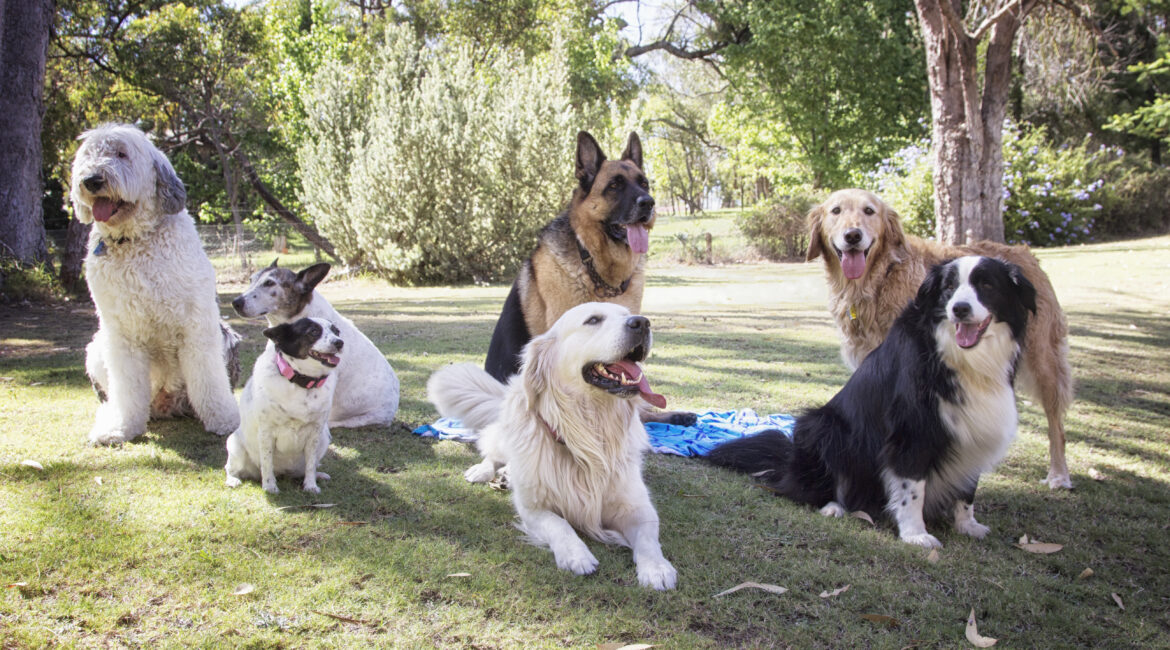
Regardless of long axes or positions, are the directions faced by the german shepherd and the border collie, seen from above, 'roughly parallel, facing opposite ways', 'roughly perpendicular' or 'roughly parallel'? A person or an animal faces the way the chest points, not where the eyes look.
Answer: roughly parallel

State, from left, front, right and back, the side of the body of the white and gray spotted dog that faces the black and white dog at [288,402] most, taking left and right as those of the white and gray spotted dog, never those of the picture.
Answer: left

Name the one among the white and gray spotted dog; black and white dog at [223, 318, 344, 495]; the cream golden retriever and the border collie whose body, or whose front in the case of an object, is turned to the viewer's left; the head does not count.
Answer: the white and gray spotted dog

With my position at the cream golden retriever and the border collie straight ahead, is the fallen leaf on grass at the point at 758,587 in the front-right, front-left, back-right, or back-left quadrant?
front-right

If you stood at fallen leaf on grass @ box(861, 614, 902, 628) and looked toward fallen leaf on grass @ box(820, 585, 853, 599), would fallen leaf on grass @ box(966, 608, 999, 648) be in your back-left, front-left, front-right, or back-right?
back-right

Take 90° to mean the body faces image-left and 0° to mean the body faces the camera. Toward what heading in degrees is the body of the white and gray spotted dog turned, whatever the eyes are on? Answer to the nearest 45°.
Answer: approximately 90°

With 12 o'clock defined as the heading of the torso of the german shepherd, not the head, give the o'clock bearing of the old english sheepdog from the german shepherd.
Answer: The old english sheepdog is roughly at 4 o'clock from the german shepherd.

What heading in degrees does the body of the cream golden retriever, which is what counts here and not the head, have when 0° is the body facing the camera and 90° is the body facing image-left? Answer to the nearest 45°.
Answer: approximately 315°

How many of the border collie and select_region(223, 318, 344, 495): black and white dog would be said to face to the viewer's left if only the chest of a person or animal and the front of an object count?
0

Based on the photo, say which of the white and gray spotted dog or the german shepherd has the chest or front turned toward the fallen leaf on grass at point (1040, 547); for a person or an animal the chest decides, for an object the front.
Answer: the german shepherd

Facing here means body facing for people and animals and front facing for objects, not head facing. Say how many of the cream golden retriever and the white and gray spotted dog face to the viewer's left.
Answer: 1

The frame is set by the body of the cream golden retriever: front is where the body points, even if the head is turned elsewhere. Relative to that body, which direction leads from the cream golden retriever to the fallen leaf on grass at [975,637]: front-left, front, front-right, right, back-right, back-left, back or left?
front

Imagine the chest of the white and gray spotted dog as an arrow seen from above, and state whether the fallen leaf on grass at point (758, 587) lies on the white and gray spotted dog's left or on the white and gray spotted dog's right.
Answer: on the white and gray spotted dog's left

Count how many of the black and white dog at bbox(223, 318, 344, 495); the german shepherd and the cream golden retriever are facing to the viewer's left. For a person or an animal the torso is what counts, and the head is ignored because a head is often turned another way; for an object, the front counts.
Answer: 0

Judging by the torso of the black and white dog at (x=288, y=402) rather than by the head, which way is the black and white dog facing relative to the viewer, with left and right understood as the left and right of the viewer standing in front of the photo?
facing the viewer and to the right of the viewer

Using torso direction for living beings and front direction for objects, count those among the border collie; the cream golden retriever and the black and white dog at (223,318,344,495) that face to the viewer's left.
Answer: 0

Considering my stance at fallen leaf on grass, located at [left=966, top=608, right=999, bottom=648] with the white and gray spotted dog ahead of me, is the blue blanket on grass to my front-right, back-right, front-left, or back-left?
front-right
